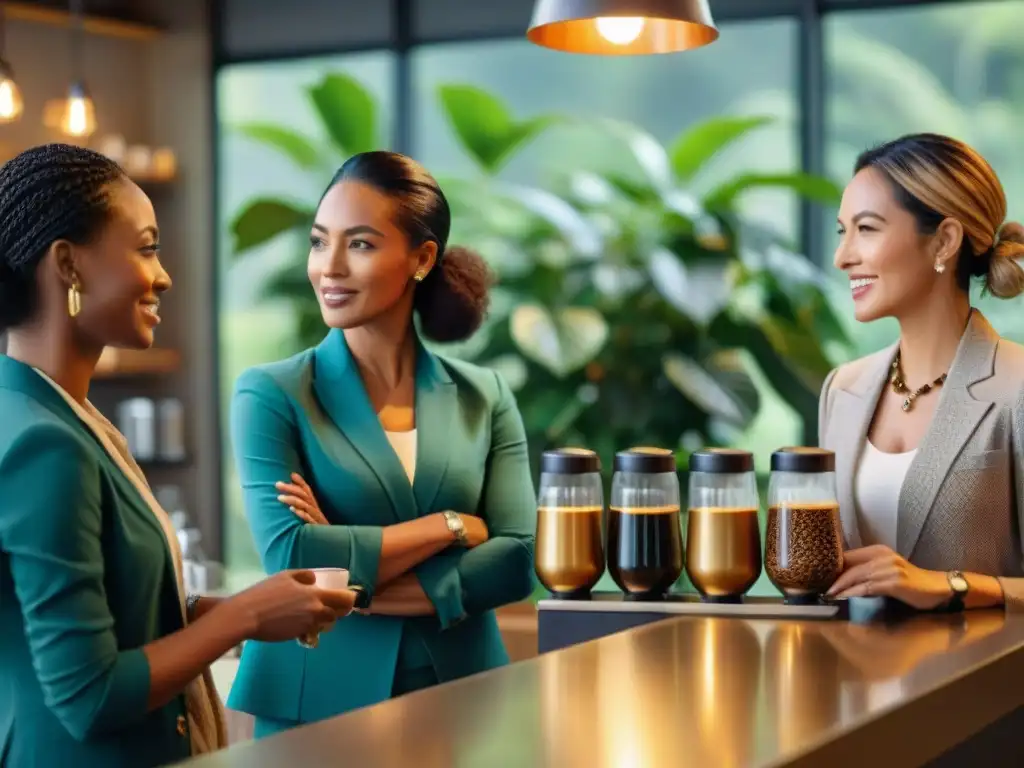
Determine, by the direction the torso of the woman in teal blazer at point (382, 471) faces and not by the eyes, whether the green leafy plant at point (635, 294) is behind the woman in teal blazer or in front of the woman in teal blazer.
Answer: behind

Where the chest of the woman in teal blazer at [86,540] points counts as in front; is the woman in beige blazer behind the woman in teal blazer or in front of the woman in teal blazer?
in front

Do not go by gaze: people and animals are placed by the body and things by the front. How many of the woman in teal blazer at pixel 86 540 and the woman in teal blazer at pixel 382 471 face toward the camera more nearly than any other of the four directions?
1

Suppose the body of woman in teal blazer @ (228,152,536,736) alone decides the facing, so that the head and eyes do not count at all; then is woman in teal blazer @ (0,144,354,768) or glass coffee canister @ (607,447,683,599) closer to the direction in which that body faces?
the woman in teal blazer

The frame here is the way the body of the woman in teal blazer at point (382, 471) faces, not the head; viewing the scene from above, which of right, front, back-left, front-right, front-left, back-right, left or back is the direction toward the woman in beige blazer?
left

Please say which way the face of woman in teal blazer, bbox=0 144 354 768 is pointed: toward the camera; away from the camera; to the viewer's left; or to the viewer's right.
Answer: to the viewer's right

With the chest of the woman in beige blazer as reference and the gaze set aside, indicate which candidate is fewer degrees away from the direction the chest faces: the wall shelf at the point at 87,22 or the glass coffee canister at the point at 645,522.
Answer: the glass coffee canister

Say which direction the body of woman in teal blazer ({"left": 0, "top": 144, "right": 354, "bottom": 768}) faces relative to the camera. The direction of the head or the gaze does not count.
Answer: to the viewer's right

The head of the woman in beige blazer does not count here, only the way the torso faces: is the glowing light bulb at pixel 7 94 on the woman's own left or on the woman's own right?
on the woman's own right
